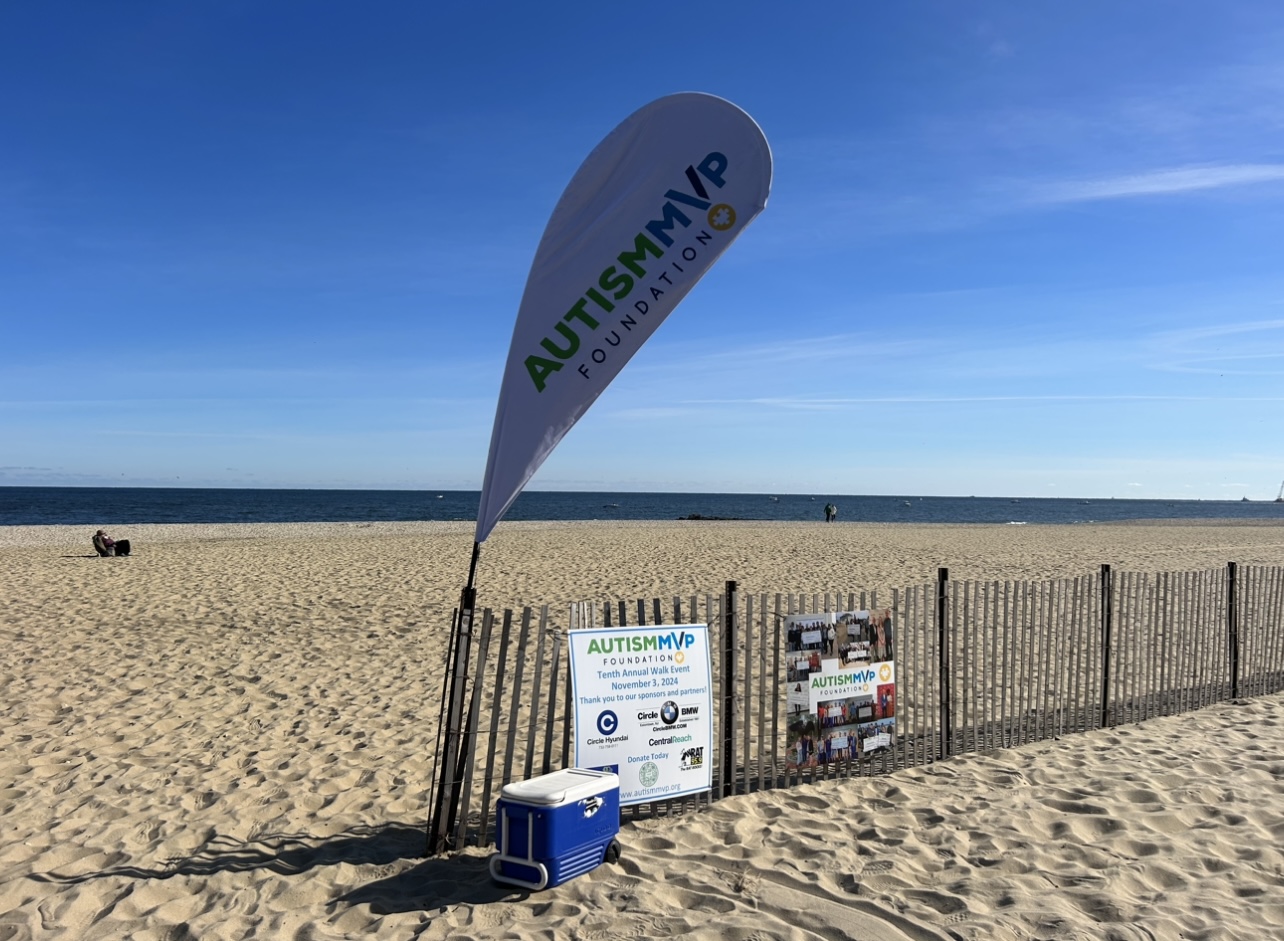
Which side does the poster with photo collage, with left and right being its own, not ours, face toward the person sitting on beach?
back

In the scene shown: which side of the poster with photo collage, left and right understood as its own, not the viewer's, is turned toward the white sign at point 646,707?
right

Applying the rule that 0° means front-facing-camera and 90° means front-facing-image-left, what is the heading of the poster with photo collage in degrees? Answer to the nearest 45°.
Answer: approximately 315°

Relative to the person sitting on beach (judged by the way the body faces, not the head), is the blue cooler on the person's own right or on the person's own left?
on the person's own right

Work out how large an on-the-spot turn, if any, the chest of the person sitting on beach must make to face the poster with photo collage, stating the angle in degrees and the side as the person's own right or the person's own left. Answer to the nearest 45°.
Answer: approximately 90° to the person's own right
